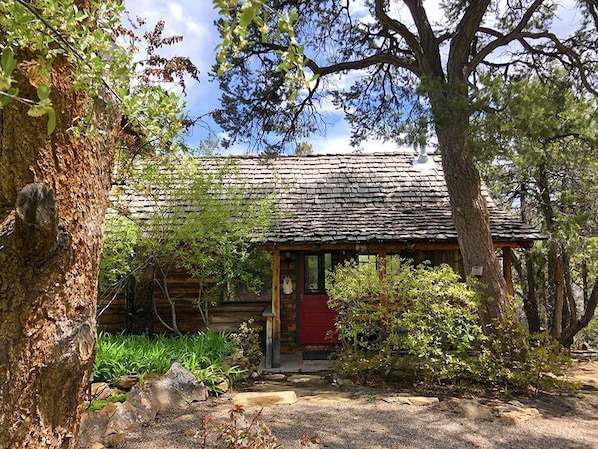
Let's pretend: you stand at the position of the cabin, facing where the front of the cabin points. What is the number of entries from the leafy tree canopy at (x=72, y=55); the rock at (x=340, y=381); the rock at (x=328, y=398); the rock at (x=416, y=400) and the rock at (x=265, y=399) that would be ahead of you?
5

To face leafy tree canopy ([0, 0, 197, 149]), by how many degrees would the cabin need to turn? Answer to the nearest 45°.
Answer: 0° — it already faces it

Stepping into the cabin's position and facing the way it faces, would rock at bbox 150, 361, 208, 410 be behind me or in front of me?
in front

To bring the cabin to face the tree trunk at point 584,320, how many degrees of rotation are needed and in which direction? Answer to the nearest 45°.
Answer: approximately 90° to its left

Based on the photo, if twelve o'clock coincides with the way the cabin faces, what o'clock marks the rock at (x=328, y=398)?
The rock is roughly at 12 o'clock from the cabin.

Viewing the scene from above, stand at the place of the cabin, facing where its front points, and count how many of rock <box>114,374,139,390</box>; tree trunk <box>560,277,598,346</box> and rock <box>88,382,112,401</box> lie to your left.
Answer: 1

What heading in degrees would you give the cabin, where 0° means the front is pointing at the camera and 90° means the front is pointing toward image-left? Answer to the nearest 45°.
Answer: approximately 0°

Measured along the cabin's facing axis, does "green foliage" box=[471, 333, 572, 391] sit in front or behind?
in front

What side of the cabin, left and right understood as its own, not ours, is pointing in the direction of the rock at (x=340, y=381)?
front

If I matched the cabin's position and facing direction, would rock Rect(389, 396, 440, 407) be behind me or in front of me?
in front

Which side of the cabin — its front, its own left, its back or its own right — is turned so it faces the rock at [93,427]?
front
